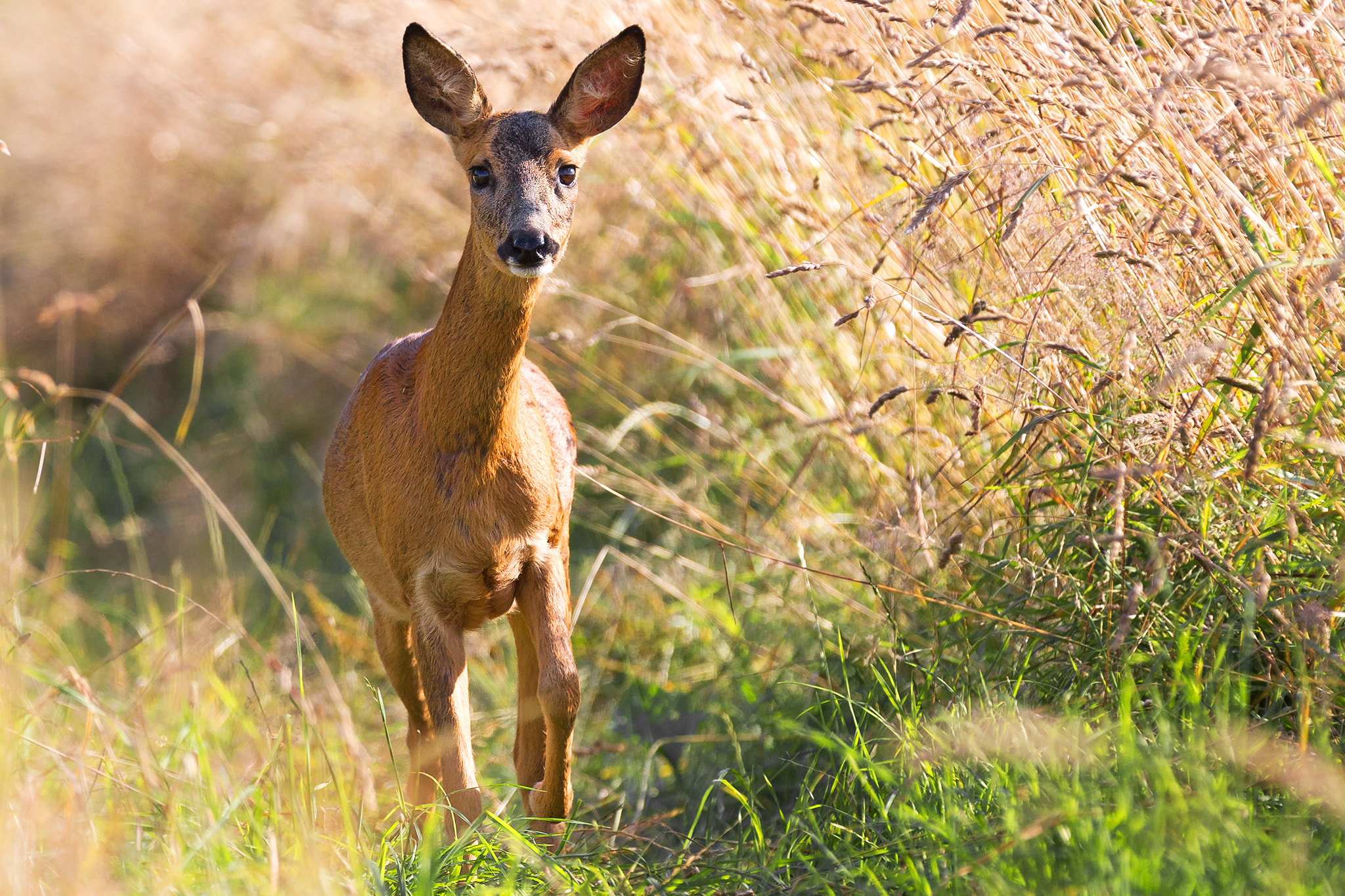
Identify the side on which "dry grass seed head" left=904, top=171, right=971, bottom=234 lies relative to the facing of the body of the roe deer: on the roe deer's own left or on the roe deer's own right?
on the roe deer's own left

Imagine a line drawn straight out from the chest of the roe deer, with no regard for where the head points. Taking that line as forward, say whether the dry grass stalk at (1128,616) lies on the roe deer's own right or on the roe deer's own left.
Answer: on the roe deer's own left

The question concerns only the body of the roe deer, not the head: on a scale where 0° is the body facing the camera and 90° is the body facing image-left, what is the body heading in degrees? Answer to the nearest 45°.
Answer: approximately 0°
